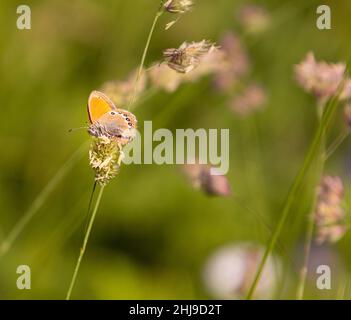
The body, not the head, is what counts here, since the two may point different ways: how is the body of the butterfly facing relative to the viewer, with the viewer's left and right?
facing to the left of the viewer
